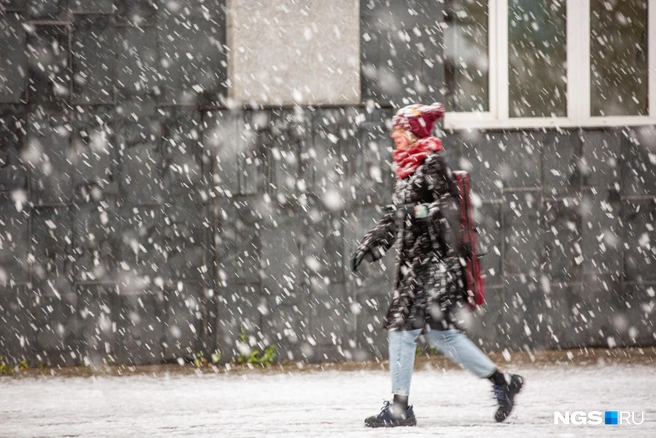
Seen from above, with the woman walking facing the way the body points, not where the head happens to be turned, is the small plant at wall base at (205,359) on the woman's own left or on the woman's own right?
on the woman's own right

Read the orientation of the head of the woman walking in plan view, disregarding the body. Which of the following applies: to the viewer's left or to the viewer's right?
to the viewer's left

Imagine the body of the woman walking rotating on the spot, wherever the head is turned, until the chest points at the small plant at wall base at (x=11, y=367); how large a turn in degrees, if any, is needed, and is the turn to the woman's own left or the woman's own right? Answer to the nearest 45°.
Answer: approximately 45° to the woman's own right

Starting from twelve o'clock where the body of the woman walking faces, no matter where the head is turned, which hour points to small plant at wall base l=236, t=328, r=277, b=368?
The small plant at wall base is roughly at 2 o'clock from the woman walking.

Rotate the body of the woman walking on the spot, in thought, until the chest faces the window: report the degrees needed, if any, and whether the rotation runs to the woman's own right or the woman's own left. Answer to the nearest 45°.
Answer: approximately 90° to the woman's own right

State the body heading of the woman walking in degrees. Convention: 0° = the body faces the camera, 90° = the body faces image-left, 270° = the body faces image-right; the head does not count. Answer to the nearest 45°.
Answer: approximately 90°

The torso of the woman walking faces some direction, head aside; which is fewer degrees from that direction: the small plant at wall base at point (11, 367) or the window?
the small plant at wall base

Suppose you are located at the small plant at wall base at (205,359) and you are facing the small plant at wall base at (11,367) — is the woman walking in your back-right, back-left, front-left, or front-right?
back-left

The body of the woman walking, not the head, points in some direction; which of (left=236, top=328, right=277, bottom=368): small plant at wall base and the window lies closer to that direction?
the small plant at wall base

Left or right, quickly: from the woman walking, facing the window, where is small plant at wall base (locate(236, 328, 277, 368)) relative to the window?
left
